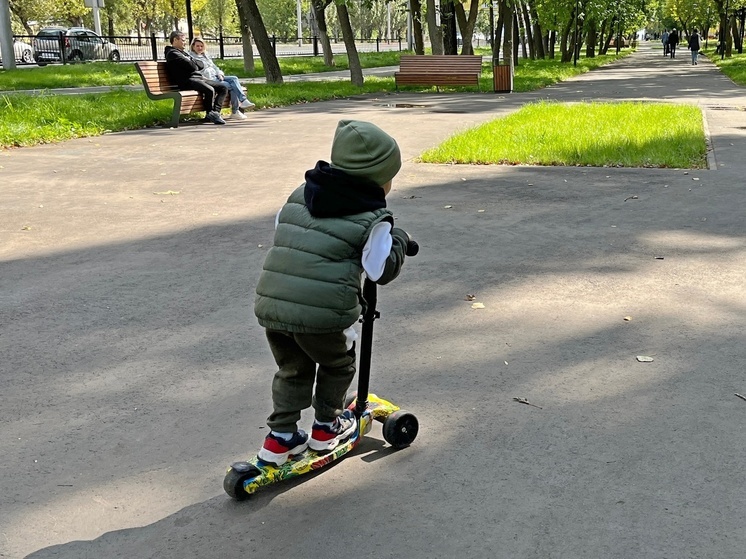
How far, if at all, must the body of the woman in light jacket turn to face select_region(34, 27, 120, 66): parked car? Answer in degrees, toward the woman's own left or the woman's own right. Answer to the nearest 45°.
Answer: approximately 135° to the woman's own left

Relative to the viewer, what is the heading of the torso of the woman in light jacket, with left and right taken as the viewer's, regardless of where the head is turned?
facing the viewer and to the right of the viewer

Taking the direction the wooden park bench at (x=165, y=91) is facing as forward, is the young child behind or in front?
in front

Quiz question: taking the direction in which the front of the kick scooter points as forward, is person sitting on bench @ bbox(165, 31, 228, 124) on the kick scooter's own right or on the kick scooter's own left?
on the kick scooter's own left

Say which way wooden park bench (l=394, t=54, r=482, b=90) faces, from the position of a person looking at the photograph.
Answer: facing the viewer

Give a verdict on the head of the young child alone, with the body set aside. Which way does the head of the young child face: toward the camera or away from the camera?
away from the camera

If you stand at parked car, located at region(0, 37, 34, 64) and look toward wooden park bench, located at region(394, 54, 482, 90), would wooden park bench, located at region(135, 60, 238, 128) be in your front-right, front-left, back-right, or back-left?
front-right

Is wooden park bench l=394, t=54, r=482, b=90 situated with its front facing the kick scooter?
yes

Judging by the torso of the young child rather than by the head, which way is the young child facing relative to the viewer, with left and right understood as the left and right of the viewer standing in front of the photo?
facing away from the viewer and to the right of the viewer

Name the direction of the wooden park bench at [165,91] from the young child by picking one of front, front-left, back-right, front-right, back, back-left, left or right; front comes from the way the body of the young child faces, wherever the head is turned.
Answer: front-left

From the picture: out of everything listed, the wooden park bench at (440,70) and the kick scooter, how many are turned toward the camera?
1

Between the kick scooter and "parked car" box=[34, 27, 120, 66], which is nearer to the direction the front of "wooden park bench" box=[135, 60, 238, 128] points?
the kick scooter

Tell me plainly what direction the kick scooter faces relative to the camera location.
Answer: facing away from the viewer and to the right of the viewer

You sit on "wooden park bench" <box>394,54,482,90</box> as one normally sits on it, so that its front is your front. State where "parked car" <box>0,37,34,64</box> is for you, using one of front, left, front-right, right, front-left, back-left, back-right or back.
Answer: back-right

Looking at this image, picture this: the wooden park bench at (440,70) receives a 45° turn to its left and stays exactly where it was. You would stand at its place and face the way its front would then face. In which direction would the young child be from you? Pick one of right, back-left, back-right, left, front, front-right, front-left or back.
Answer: front-right

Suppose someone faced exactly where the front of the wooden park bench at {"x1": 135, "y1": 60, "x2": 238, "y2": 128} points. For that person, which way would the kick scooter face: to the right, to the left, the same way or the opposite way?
to the left
